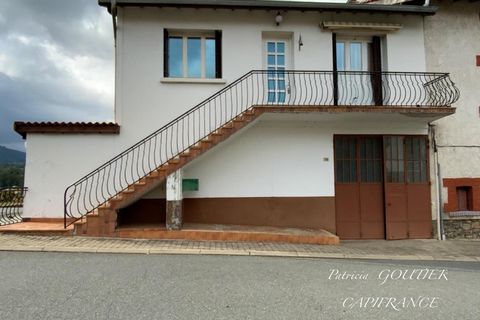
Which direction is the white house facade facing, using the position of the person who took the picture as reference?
facing the viewer

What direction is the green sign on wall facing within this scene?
toward the camera

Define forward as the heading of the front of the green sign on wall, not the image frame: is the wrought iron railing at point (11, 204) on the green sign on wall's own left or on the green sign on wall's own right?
on the green sign on wall's own right

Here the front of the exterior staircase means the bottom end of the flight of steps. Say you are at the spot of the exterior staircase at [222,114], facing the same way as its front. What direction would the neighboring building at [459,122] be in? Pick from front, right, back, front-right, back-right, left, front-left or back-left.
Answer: back

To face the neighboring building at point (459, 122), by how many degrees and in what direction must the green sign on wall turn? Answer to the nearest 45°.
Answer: approximately 90° to its left

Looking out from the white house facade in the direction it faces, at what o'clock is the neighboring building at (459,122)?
The neighboring building is roughly at 9 o'clock from the white house facade.

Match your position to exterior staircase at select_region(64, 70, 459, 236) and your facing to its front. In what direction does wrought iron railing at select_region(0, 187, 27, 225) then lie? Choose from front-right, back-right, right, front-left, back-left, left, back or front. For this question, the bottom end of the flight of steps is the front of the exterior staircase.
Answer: front

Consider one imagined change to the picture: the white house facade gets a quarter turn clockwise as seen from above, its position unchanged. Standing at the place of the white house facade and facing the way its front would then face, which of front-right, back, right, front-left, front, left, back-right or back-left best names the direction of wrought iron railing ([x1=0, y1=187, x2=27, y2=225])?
front
